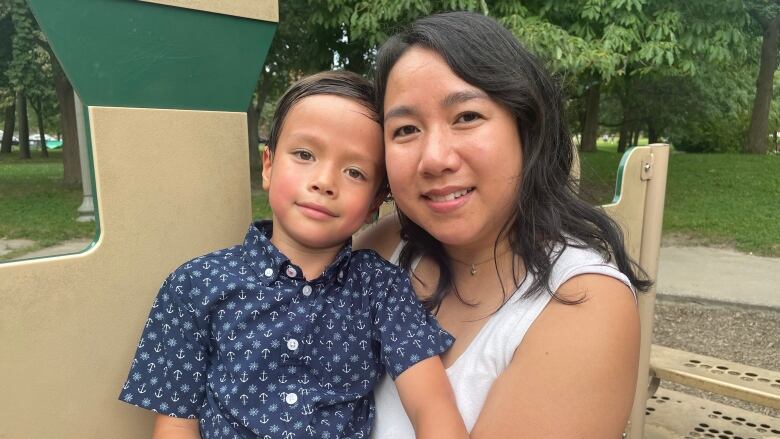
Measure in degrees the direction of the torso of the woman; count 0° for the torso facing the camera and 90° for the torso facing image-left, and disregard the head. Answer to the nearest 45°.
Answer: approximately 45°

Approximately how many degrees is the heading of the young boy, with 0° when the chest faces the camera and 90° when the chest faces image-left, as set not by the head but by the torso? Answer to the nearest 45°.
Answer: approximately 0°
